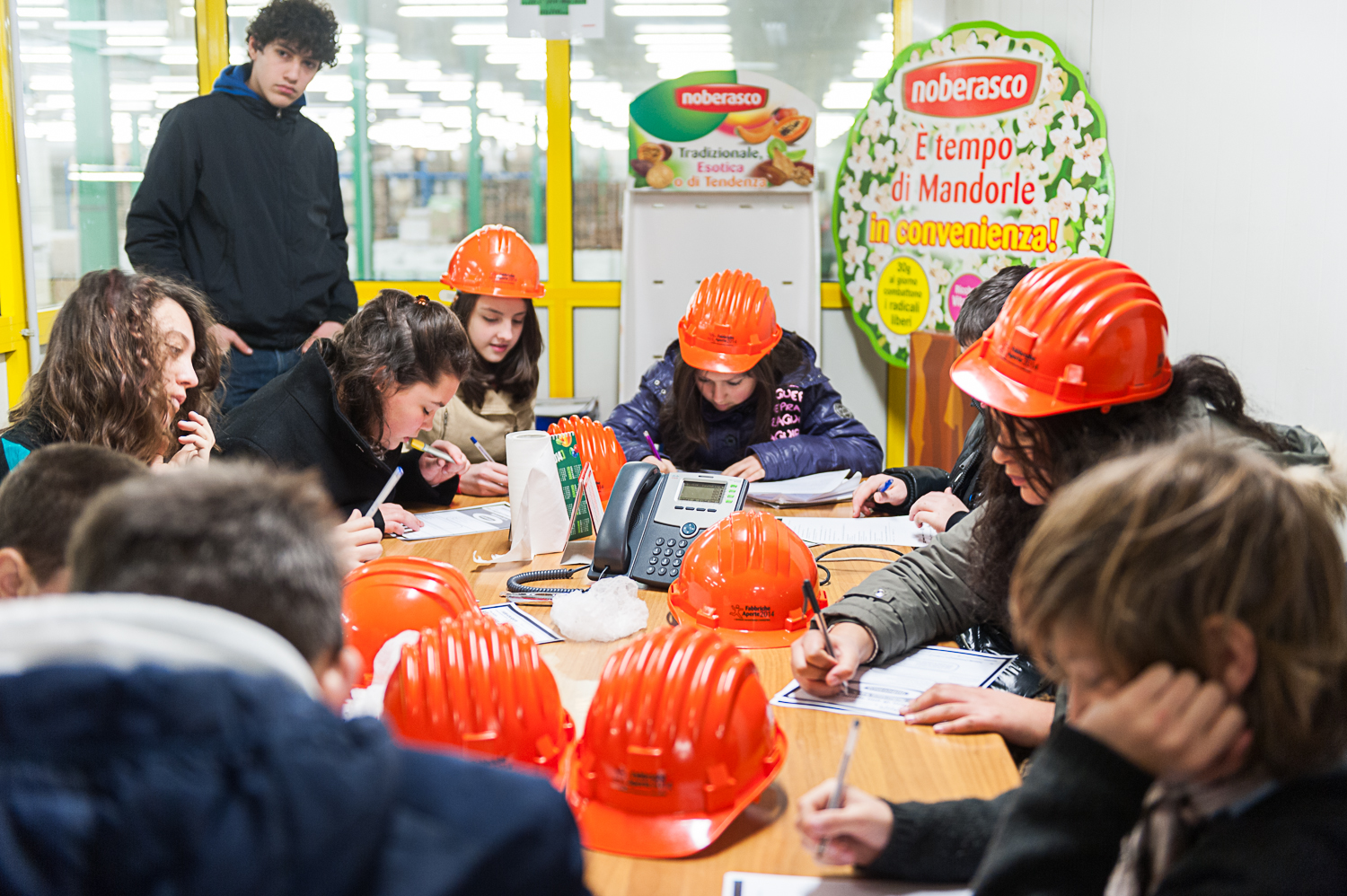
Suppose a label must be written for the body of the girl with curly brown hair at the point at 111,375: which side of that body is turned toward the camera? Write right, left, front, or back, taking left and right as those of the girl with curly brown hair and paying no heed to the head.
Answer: right

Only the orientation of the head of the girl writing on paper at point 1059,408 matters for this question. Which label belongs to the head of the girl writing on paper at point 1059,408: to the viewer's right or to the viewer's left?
to the viewer's left

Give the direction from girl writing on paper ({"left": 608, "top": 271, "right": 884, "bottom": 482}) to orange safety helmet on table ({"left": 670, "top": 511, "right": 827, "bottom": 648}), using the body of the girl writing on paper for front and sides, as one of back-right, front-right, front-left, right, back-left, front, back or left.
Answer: front

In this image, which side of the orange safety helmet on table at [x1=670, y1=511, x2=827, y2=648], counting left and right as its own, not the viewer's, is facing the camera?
front

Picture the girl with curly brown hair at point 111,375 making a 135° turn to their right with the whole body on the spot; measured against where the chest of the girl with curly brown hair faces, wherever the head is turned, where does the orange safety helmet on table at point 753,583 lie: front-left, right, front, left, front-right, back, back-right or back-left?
left

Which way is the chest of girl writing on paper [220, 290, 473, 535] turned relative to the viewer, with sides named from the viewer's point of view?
facing to the right of the viewer

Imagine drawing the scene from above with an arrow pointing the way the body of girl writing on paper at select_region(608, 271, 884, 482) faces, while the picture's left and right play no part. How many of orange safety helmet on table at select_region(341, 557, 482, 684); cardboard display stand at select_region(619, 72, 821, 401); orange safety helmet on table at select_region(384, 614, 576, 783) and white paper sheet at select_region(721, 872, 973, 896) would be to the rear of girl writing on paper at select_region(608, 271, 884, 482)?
1

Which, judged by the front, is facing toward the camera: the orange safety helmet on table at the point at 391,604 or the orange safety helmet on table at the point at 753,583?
the orange safety helmet on table at the point at 753,583

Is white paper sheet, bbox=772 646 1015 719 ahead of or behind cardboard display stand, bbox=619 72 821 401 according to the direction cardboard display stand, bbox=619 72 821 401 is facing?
ahead

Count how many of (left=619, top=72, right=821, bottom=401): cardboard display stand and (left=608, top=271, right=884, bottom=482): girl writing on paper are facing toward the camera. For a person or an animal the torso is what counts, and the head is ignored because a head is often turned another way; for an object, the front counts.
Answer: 2

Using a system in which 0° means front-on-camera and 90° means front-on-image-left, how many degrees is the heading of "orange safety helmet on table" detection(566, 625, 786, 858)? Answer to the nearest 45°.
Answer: approximately 45°

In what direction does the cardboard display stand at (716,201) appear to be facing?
toward the camera

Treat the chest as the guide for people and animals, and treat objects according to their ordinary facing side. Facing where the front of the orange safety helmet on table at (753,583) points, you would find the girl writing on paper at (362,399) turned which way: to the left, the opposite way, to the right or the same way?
to the left

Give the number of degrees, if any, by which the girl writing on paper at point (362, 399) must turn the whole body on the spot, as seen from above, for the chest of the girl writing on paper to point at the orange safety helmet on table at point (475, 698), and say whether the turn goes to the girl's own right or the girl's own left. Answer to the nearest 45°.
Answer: approximately 90° to the girl's own right
